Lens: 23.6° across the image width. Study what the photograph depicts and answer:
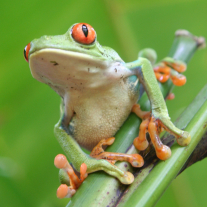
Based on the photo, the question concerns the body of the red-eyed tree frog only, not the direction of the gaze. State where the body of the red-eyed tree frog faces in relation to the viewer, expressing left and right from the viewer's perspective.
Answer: facing the viewer and to the left of the viewer
